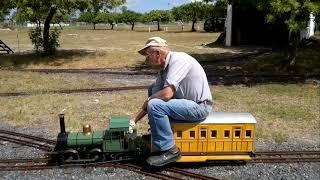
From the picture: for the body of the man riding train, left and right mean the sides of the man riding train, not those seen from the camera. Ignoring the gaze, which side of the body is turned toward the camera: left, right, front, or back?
left

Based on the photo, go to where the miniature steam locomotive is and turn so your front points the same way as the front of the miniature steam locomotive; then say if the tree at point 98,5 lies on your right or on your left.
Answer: on your right

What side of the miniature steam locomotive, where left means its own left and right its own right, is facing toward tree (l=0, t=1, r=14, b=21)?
right

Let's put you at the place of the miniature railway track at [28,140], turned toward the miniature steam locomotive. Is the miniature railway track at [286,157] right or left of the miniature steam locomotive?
left

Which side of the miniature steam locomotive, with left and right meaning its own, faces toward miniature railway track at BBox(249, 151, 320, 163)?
back

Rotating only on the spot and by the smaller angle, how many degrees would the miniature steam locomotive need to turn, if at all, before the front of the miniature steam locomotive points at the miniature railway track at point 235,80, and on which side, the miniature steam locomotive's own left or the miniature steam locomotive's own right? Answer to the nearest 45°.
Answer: approximately 135° to the miniature steam locomotive's own right

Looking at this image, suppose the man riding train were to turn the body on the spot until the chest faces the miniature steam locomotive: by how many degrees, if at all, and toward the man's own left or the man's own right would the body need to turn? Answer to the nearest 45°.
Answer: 0° — they already face it

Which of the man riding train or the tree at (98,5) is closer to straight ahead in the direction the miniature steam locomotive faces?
the tree

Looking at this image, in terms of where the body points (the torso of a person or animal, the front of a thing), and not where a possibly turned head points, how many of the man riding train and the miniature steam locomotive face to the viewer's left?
2

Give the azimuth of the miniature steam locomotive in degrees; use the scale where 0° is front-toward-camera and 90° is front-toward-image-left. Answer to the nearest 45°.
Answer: approximately 90°

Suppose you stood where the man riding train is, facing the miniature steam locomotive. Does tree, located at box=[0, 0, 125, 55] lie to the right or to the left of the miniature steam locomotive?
right
